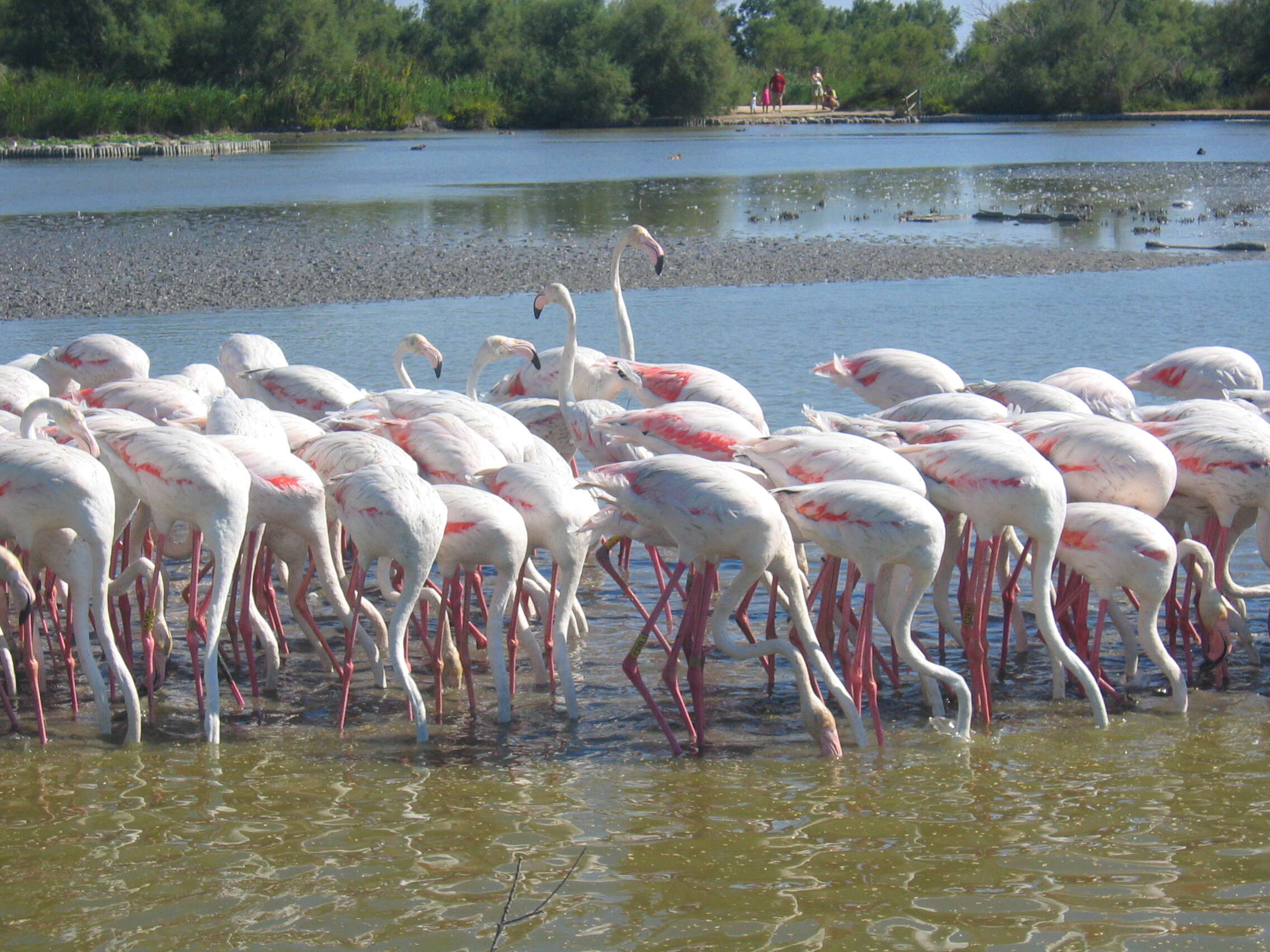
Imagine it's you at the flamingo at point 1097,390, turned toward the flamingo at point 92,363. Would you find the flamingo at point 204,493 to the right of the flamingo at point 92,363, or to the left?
left

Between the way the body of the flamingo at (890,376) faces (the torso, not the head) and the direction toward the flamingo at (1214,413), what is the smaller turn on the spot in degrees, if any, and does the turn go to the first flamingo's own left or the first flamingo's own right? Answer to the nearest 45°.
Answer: approximately 45° to the first flamingo's own right

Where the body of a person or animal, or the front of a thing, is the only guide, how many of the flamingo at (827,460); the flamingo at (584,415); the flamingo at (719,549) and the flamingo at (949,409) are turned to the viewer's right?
3

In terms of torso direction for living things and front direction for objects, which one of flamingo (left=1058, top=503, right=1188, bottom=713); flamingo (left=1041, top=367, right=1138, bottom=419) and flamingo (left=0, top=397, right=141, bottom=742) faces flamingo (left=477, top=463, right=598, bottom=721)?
flamingo (left=0, top=397, right=141, bottom=742)

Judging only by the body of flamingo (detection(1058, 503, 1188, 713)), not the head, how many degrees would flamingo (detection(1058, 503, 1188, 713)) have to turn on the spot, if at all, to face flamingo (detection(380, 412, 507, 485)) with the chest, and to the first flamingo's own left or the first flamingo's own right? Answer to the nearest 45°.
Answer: approximately 180°

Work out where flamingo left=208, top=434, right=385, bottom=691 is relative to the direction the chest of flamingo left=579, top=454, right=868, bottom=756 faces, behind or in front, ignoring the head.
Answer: behind

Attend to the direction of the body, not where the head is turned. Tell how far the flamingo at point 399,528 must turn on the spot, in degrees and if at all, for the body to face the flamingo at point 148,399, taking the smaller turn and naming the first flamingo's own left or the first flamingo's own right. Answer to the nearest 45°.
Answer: approximately 180°
